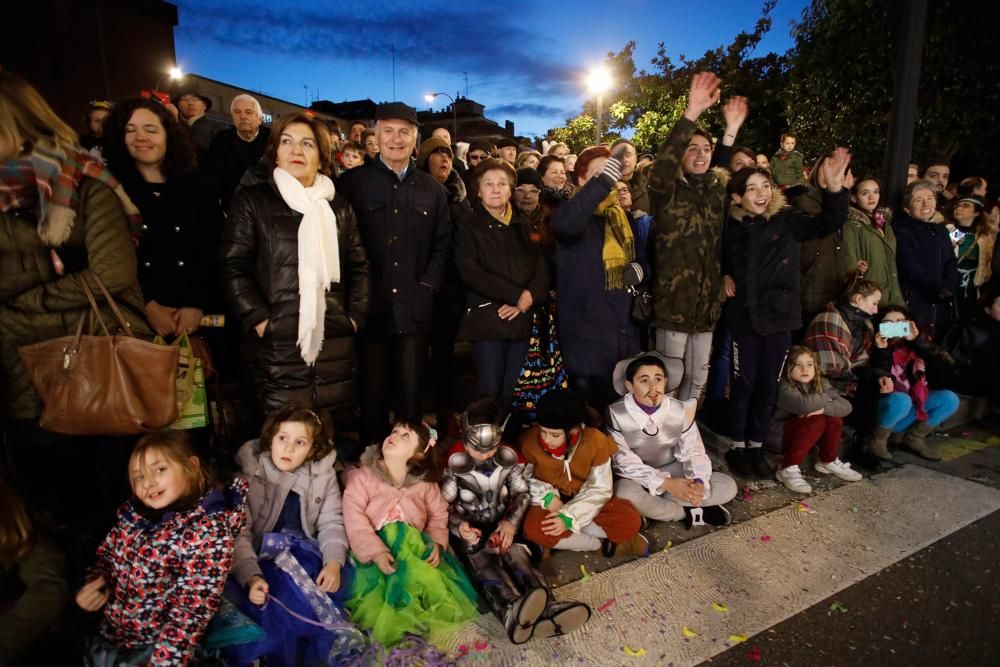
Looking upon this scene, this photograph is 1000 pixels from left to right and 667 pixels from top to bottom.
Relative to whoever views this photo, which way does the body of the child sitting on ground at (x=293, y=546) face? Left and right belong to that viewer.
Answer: facing the viewer

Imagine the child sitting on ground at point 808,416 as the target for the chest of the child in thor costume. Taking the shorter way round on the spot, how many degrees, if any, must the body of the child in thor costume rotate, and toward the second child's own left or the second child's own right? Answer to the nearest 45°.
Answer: approximately 135° to the second child's own left

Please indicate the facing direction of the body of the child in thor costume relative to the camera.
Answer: toward the camera

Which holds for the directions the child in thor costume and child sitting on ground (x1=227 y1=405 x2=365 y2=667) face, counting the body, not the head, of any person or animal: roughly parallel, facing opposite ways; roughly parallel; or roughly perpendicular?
roughly parallel

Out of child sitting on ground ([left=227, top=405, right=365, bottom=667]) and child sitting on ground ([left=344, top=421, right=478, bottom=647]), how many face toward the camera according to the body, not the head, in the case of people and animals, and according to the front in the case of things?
2

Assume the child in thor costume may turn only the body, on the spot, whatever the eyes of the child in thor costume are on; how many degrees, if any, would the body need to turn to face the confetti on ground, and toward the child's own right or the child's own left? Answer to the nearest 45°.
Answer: approximately 90° to the child's own left

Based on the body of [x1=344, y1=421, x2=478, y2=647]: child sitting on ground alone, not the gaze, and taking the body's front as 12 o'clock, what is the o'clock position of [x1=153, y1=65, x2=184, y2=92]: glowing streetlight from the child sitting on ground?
The glowing streetlight is roughly at 5 o'clock from the child sitting on ground.

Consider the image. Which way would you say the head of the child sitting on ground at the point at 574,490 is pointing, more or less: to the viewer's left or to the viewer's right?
to the viewer's left

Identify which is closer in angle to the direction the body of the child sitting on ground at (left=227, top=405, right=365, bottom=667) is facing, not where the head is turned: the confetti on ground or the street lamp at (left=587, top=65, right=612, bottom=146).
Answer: the confetti on ground

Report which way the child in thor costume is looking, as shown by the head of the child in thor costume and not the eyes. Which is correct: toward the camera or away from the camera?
toward the camera

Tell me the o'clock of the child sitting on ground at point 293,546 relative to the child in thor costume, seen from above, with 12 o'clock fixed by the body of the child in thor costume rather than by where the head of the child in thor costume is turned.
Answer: The child sitting on ground is roughly at 2 o'clock from the child in thor costume.

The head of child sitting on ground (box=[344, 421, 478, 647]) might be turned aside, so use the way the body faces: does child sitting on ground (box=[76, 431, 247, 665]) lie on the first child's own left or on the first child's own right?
on the first child's own right

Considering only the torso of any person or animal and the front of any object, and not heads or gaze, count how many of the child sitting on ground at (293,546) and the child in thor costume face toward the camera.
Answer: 2

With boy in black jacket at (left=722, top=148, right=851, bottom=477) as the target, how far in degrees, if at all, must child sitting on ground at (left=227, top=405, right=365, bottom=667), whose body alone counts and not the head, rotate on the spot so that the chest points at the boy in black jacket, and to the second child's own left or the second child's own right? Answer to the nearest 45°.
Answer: approximately 90° to the second child's own left

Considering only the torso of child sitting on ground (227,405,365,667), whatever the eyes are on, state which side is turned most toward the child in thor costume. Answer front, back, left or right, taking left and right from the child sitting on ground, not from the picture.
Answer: left

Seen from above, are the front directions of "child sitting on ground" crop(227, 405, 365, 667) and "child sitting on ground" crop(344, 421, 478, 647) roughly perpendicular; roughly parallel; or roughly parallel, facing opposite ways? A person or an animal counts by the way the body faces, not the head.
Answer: roughly parallel
